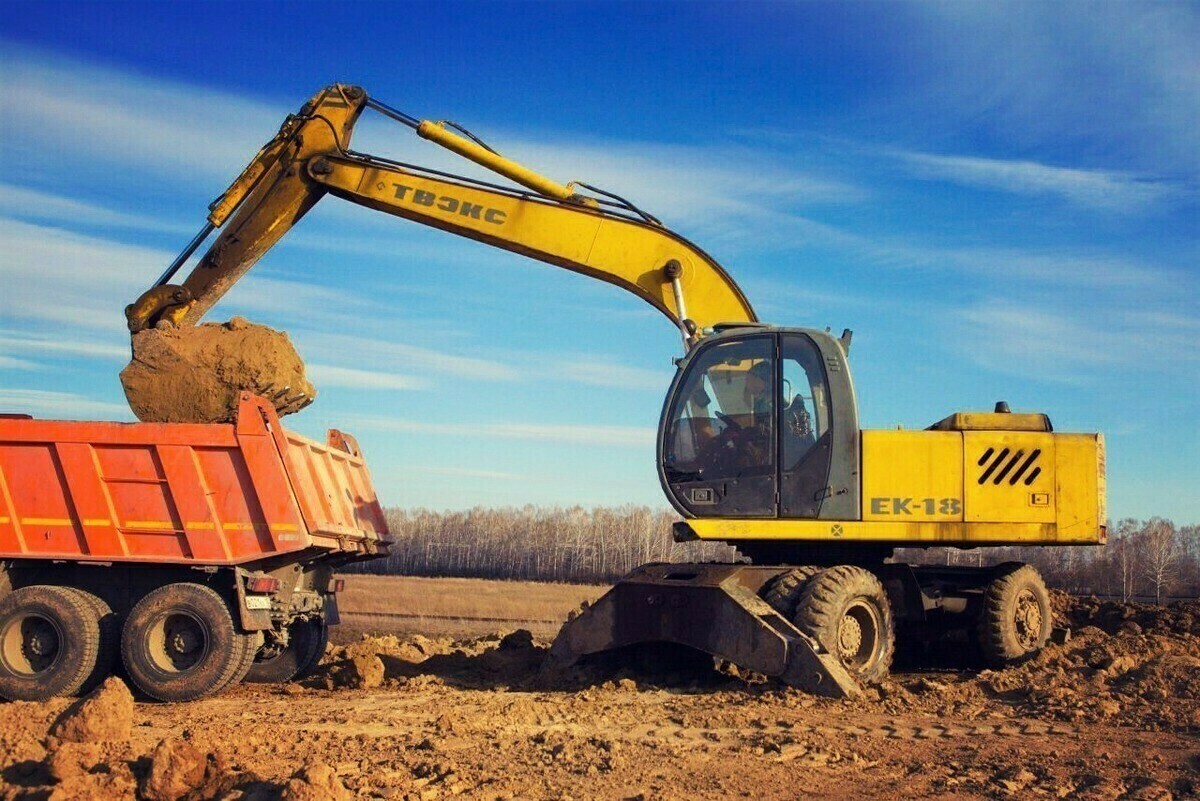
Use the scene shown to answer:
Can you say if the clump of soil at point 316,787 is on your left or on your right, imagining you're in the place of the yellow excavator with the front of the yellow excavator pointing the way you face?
on your left

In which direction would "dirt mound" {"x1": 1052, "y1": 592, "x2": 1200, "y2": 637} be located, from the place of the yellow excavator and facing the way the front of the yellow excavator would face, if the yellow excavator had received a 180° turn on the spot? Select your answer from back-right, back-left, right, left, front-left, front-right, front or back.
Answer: front-left

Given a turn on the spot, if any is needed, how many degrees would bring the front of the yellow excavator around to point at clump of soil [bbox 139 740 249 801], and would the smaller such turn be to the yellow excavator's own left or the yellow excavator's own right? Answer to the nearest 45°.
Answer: approximately 45° to the yellow excavator's own left

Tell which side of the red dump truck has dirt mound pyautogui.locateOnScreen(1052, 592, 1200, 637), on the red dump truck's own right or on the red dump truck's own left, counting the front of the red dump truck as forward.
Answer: on the red dump truck's own right

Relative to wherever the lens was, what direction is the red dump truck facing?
facing away from the viewer and to the left of the viewer

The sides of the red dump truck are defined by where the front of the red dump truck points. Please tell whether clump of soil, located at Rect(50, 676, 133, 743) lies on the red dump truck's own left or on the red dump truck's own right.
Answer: on the red dump truck's own left

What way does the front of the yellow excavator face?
to the viewer's left

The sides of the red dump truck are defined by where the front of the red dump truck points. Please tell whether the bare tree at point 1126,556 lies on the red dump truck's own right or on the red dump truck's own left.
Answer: on the red dump truck's own right
